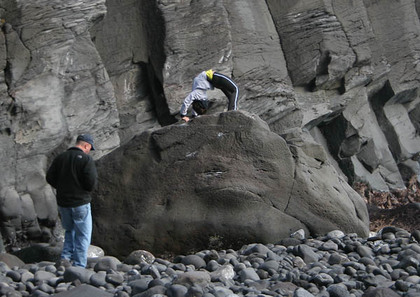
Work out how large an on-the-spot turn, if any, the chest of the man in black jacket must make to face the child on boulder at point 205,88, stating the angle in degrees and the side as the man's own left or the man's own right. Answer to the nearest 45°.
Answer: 0° — they already face them

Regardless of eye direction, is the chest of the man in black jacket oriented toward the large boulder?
yes

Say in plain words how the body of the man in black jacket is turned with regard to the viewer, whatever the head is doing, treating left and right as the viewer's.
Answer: facing away from the viewer and to the right of the viewer
